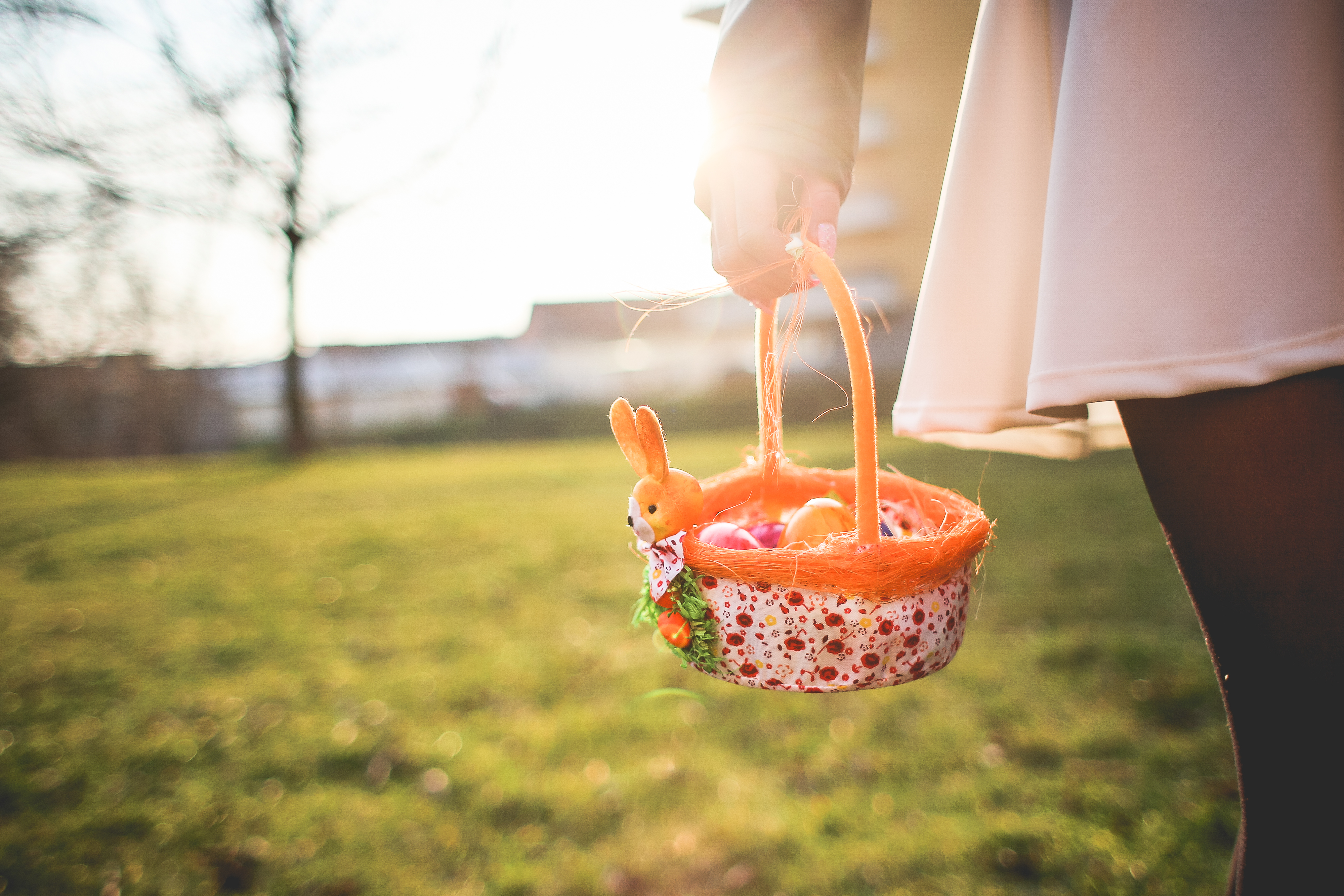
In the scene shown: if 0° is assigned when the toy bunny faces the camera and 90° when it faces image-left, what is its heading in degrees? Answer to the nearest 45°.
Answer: approximately 90°

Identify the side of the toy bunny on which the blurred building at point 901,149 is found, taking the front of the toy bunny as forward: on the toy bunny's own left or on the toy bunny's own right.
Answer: on the toy bunny's own right

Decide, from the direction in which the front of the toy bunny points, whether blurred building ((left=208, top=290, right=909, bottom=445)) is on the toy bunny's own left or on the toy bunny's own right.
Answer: on the toy bunny's own right
